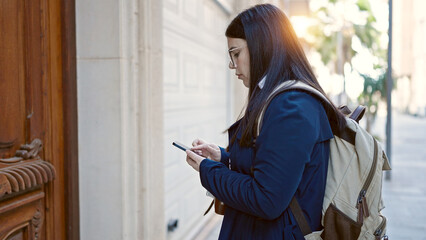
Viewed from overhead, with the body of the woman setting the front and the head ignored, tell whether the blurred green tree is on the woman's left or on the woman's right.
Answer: on the woman's right

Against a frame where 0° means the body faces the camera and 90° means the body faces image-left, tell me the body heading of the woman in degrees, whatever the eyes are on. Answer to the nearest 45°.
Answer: approximately 90°

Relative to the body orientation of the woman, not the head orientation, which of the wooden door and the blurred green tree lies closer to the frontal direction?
the wooden door

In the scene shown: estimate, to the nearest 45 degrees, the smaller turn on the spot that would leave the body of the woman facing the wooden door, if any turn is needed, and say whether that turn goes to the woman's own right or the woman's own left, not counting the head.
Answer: approximately 45° to the woman's own right

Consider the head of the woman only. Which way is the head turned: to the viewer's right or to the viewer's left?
to the viewer's left
